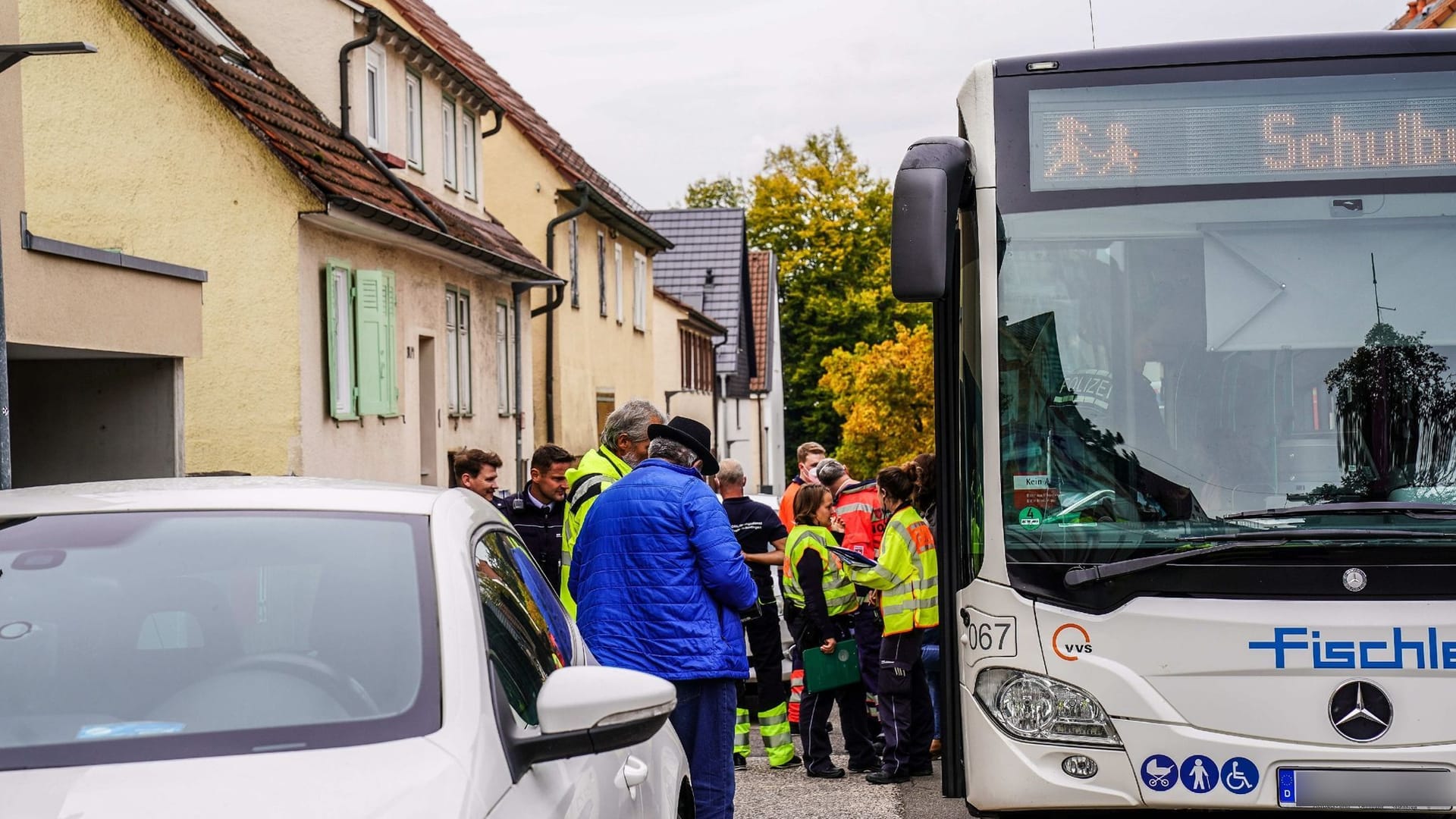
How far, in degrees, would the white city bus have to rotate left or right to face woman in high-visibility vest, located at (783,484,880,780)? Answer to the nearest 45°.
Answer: approximately 135° to its right

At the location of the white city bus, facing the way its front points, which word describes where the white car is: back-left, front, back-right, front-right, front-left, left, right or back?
front-right

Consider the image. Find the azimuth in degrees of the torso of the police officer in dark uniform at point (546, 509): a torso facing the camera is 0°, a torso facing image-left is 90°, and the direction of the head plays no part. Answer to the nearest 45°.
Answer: approximately 315°

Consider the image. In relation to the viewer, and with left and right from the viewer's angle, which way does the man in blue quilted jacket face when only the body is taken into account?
facing away from the viewer and to the right of the viewer

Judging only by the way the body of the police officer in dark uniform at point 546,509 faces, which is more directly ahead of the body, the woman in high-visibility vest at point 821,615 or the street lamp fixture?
the woman in high-visibility vest

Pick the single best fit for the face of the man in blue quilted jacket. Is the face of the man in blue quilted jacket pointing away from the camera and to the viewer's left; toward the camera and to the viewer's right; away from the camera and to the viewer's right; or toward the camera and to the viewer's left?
away from the camera and to the viewer's right

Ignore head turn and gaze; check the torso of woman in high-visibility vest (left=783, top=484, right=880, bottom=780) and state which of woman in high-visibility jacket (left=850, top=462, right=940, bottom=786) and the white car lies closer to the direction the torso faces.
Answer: the woman in high-visibility jacket

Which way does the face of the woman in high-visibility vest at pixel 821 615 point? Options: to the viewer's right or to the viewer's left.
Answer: to the viewer's right

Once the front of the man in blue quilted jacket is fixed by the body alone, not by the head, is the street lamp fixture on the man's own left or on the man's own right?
on the man's own left
